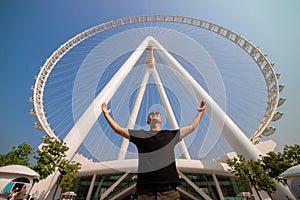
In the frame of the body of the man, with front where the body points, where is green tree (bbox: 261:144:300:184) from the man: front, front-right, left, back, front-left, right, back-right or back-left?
back-left

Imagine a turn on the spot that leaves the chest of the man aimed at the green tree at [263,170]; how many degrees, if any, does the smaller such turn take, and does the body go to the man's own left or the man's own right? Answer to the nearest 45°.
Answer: approximately 135° to the man's own left

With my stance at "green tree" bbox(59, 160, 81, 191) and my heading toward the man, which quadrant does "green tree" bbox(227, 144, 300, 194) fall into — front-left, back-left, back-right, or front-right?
front-left

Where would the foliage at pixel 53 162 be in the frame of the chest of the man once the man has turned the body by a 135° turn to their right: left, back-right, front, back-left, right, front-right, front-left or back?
front

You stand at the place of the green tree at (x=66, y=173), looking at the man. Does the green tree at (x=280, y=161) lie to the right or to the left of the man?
left

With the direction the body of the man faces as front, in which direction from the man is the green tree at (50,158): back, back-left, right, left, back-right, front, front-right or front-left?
back-right

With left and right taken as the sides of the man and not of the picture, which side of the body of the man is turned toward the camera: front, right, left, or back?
front

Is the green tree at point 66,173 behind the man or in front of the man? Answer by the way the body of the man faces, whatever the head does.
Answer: behind
